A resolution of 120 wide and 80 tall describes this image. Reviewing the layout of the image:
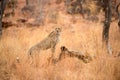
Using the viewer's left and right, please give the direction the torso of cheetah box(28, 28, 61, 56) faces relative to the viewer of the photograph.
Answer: facing to the right of the viewer

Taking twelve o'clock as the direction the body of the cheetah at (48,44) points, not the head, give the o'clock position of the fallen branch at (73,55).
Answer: the fallen branch at (73,55) is roughly at 1 o'clock from the cheetah at (48,44).
